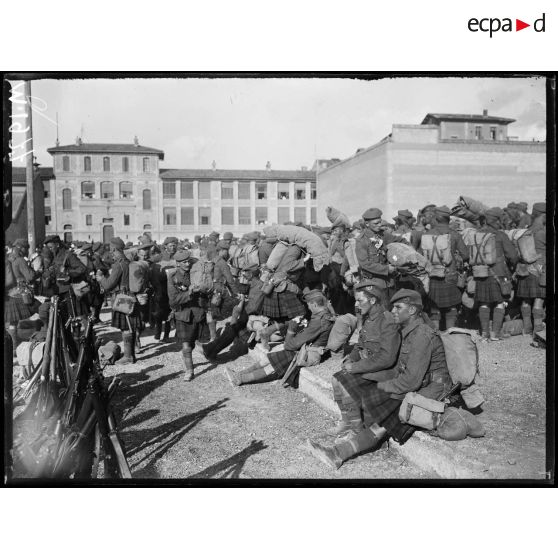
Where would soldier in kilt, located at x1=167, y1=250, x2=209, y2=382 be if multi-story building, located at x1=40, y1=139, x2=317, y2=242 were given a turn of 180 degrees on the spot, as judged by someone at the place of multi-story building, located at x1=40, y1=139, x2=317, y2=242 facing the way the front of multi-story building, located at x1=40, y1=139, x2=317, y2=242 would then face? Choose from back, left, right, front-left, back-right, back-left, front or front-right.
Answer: back

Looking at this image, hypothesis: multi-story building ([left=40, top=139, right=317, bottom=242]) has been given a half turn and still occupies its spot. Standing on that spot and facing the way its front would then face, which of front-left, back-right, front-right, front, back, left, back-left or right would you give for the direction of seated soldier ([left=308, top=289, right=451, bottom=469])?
back

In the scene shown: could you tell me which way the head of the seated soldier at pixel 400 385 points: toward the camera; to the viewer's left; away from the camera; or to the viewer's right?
to the viewer's left

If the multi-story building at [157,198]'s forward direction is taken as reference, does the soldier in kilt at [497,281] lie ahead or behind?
ahead

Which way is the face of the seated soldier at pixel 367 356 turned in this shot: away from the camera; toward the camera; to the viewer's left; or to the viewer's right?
to the viewer's left

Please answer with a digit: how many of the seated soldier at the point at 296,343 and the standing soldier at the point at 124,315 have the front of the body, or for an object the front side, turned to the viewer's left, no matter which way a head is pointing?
2

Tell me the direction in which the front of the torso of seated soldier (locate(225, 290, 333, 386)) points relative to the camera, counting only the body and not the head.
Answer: to the viewer's left

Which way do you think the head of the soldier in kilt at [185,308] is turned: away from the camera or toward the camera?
toward the camera

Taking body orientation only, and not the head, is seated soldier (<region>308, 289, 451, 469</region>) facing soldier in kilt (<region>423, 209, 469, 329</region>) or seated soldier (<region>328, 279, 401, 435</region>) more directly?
the seated soldier

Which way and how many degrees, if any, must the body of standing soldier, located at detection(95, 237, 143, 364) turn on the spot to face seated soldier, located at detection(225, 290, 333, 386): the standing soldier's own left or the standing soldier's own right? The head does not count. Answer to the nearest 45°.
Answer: approximately 135° to the standing soldier's own left

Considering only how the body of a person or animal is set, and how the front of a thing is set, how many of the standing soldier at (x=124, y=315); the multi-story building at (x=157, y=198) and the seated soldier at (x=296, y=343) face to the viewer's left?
2

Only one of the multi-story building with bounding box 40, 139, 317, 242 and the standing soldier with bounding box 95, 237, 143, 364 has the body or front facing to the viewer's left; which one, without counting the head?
the standing soldier

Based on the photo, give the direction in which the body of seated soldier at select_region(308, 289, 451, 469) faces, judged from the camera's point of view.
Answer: to the viewer's left

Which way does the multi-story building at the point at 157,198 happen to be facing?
toward the camera

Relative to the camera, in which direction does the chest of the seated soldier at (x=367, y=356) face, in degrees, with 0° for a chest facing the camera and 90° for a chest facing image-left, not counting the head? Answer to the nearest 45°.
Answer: approximately 90°
